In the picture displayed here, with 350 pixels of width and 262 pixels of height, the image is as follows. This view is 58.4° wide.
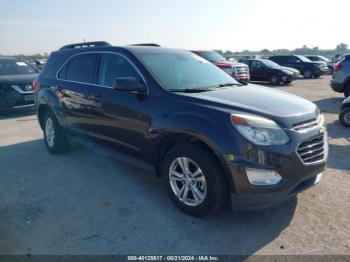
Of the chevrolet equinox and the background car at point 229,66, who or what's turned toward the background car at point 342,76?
the background car at point 229,66

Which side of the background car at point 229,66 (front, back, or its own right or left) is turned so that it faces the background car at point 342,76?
front

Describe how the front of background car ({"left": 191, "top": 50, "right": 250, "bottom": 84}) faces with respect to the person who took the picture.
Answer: facing the viewer and to the right of the viewer

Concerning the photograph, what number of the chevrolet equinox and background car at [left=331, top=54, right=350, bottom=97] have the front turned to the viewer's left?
0

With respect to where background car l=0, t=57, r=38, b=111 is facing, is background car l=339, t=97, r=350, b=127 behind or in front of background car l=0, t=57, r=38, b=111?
in front

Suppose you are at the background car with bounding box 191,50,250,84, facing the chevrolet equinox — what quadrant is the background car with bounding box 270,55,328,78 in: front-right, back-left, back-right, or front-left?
back-left

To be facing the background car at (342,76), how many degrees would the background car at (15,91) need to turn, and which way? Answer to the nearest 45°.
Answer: approximately 45° to its left
